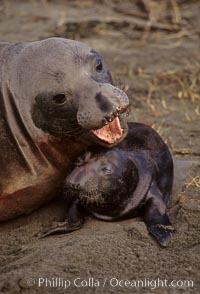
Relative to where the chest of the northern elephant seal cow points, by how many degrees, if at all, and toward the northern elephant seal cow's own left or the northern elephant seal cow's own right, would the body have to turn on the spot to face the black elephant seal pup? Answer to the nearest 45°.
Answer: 0° — it already faces it

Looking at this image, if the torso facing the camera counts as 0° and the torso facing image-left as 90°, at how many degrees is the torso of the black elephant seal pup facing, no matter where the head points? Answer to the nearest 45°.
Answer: approximately 45°

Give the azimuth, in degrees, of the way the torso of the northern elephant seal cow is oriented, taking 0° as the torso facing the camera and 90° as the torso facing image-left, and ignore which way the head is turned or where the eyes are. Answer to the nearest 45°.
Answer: approximately 315°
